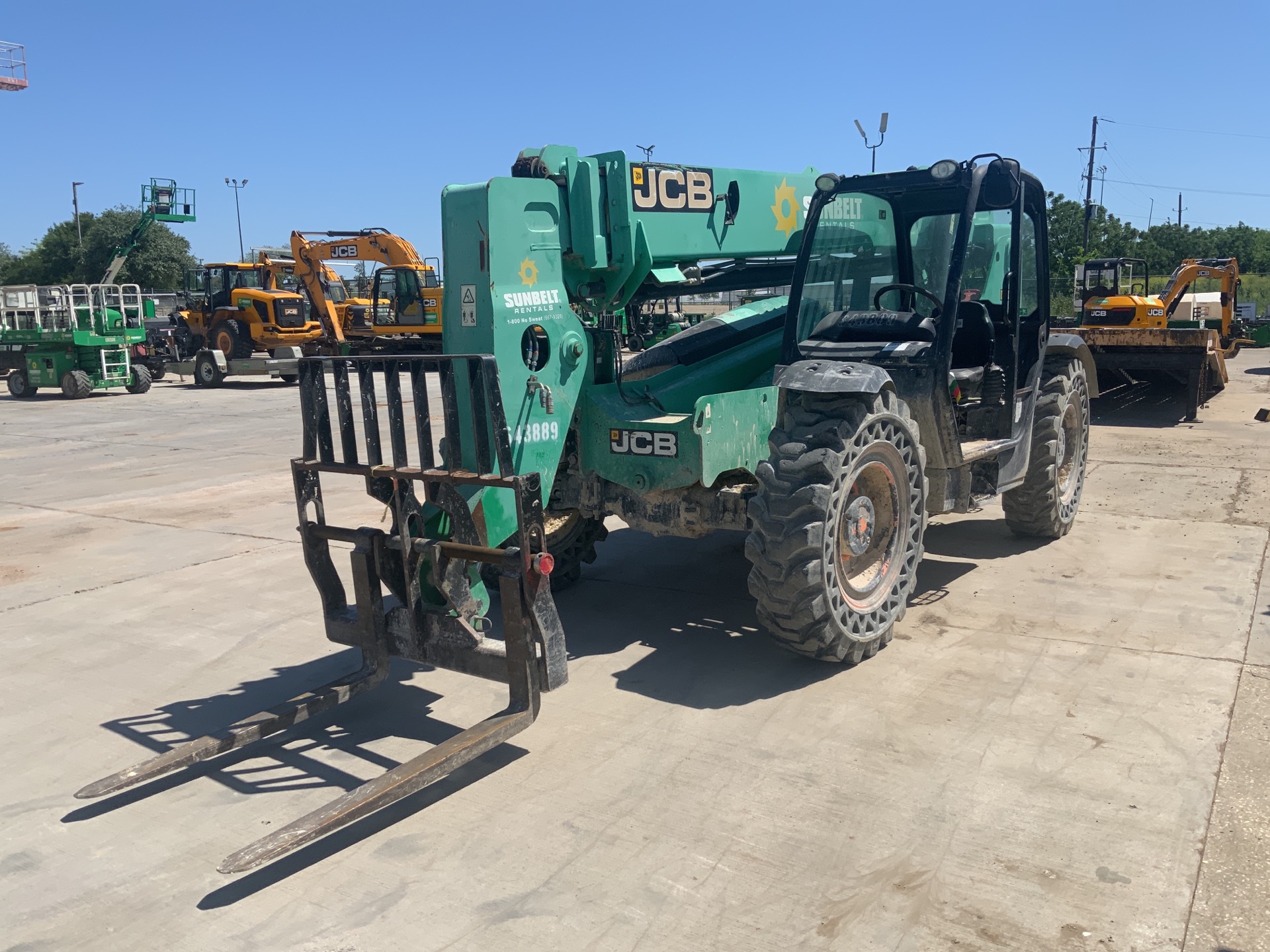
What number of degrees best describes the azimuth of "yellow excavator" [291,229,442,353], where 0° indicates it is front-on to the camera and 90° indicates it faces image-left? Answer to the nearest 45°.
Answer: approximately 90°

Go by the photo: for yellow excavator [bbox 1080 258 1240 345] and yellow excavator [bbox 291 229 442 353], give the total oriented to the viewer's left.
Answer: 1

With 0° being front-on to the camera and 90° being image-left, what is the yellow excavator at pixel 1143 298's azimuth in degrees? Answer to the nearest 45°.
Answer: approximately 270°

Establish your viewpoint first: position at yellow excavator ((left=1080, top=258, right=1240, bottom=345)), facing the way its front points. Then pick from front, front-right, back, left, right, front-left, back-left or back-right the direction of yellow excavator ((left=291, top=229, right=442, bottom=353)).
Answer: back

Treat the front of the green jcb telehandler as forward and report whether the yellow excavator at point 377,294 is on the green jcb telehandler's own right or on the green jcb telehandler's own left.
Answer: on the green jcb telehandler's own right

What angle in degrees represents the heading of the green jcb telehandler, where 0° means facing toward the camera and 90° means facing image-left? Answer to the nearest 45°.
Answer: approximately 45°

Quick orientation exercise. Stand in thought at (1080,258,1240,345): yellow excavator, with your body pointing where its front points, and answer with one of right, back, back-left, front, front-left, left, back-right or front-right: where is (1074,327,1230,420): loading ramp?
right

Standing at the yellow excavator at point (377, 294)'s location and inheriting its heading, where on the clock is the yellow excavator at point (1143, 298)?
the yellow excavator at point (1143, 298) is roughly at 7 o'clock from the yellow excavator at point (377, 294).

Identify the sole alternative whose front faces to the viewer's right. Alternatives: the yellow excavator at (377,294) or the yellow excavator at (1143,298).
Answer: the yellow excavator at (1143,298)

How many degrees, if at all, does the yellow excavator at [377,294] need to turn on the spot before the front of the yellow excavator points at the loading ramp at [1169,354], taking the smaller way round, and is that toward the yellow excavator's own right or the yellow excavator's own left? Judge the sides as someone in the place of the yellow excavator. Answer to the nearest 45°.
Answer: approximately 135° to the yellow excavator's own left

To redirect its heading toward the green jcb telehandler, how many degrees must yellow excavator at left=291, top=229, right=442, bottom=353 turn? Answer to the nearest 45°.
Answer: approximately 90° to its left

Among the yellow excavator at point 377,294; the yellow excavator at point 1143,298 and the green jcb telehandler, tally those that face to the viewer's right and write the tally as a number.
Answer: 1

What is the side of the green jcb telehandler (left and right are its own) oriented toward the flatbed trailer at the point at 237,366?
right

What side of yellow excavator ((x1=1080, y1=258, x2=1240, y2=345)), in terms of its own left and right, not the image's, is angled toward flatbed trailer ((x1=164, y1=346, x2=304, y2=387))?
back
